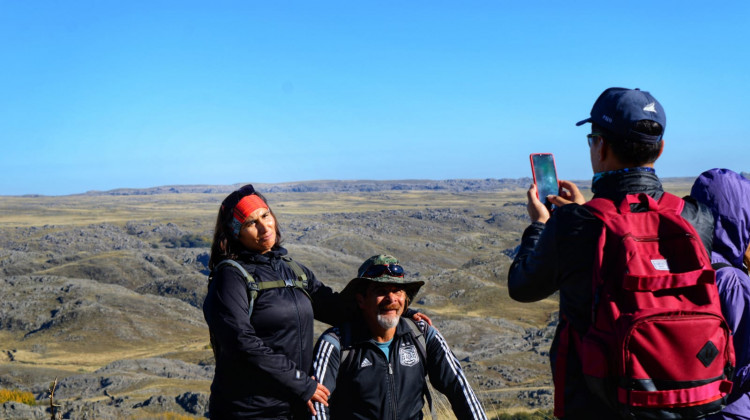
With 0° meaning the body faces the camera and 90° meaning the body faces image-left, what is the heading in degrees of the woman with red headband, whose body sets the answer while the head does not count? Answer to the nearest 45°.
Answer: approximately 315°

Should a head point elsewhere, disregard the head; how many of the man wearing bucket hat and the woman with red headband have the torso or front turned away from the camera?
0

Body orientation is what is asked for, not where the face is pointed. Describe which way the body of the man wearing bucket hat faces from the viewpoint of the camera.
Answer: toward the camera

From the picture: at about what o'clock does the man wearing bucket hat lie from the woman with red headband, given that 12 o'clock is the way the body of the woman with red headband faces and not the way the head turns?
The man wearing bucket hat is roughly at 10 o'clock from the woman with red headband.

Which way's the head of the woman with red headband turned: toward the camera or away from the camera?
toward the camera

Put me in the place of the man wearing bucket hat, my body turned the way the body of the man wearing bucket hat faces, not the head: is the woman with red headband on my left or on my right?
on my right
